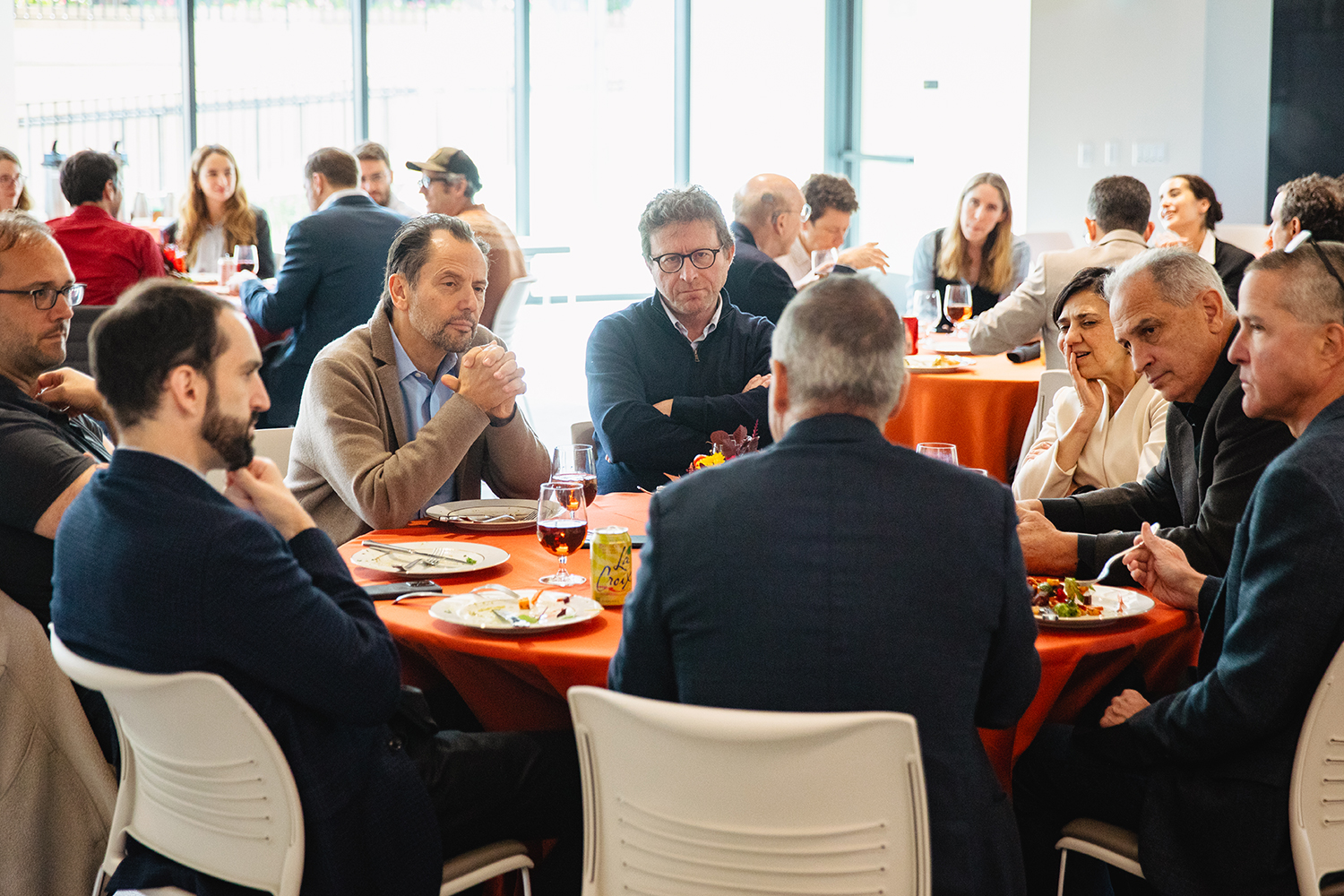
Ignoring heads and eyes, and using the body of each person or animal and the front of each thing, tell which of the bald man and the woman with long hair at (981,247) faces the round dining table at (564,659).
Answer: the woman with long hair

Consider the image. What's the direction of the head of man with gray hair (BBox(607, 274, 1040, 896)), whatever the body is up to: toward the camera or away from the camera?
away from the camera

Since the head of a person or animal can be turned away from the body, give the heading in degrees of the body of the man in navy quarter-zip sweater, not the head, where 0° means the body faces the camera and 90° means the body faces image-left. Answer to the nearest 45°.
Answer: approximately 0°

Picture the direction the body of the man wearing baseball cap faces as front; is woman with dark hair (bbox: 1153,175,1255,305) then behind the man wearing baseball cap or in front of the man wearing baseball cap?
behind

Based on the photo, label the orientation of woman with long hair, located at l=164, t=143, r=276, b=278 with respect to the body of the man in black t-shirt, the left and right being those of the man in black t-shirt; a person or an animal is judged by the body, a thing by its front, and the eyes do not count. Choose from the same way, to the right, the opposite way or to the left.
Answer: to the right

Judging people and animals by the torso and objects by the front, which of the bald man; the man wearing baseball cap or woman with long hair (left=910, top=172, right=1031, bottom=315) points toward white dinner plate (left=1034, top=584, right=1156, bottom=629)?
the woman with long hair

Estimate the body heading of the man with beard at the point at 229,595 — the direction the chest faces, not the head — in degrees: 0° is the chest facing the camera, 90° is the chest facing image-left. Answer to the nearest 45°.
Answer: approximately 270°

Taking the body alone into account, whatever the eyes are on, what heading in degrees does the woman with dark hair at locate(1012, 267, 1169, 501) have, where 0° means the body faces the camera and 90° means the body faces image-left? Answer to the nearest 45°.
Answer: approximately 45°

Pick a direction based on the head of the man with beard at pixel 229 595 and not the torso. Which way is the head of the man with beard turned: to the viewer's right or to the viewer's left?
to the viewer's right

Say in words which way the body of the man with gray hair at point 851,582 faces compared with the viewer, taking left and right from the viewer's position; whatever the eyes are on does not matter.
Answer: facing away from the viewer
